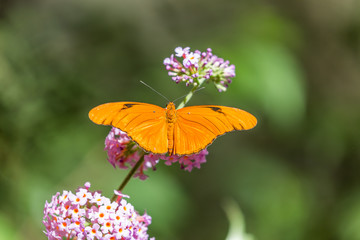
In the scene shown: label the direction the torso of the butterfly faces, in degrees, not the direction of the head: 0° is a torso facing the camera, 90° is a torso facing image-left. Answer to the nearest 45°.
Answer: approximately 180°
